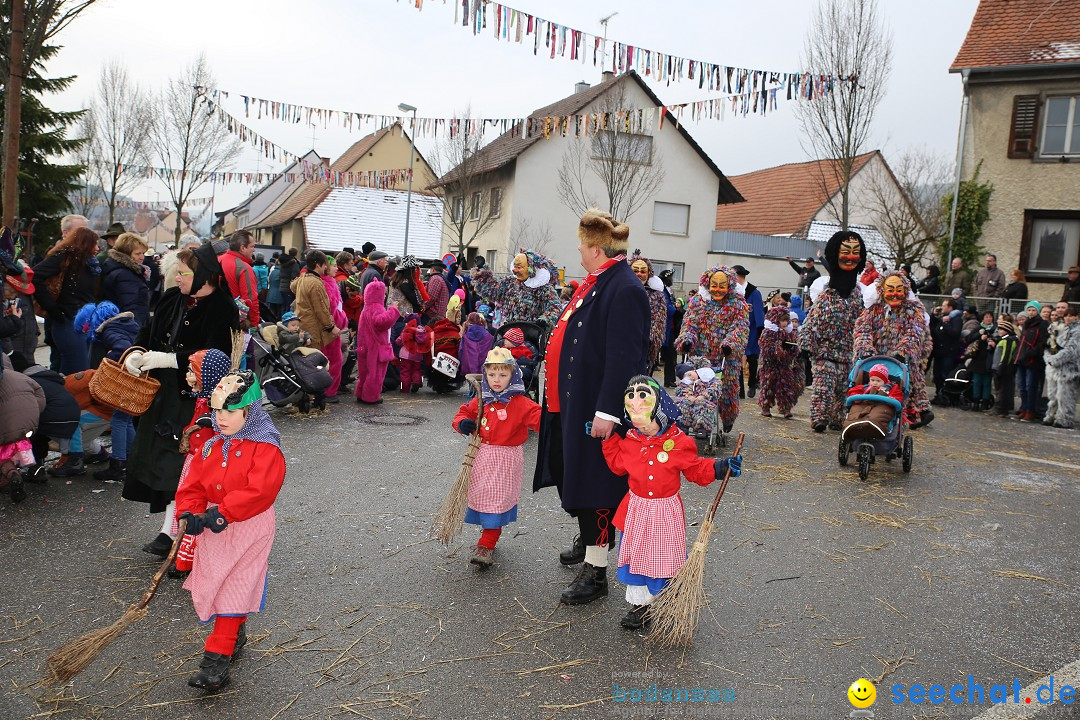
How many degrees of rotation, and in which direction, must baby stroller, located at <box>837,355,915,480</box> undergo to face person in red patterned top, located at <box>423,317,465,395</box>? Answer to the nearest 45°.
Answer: approximately 90° to its right

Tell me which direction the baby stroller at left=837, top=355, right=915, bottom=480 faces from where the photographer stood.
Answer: facing the viewer

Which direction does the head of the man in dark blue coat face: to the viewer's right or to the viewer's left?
to the viewer's left

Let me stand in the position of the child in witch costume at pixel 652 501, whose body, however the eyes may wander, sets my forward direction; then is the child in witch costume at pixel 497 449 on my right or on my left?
on my right

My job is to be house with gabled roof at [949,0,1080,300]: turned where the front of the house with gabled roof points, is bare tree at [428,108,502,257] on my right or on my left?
on my right

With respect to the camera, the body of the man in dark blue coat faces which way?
to the viewer's left

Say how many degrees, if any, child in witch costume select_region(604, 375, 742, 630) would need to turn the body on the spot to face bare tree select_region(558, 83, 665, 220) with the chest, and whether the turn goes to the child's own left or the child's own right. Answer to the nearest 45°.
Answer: approximately 180°
